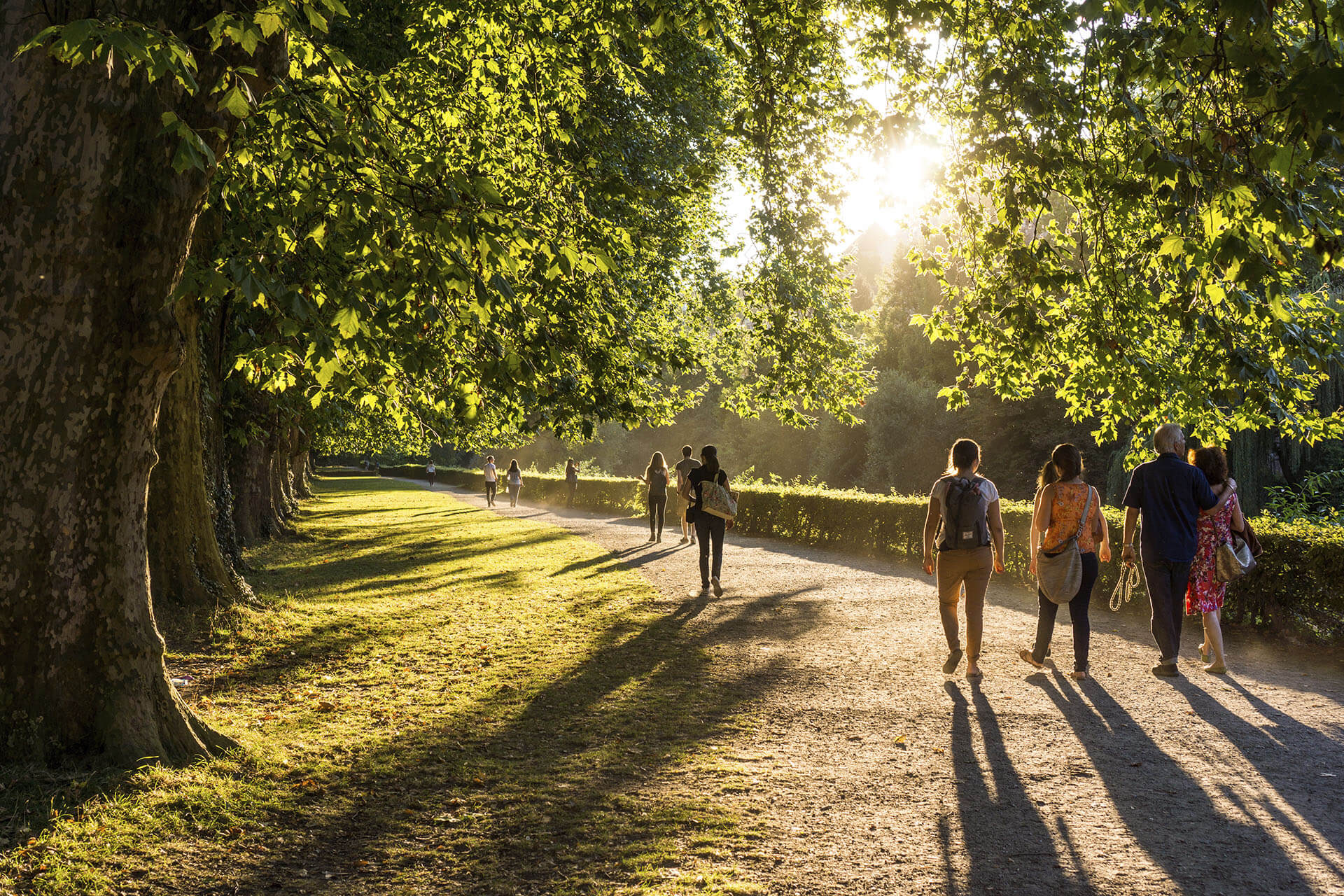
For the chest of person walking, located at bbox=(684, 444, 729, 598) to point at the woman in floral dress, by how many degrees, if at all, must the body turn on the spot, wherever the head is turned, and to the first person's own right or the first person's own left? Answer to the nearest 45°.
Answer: approximately 135° to the first person's own right

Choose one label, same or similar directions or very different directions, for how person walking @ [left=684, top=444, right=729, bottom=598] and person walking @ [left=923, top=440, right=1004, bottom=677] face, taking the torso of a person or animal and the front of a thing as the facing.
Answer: same or similar directions

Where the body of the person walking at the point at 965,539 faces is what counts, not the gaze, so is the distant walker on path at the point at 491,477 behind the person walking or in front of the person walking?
in front

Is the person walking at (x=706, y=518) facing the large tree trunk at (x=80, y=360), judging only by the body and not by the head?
no

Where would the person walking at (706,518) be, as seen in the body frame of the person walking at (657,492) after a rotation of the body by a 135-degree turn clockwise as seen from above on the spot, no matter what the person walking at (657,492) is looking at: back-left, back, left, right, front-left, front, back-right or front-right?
front-right

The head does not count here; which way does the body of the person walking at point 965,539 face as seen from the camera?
away from the camera

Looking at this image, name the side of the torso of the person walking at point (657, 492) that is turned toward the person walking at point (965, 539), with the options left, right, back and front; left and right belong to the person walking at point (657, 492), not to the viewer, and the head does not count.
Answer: back

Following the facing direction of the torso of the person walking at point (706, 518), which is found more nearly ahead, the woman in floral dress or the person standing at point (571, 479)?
the person standing

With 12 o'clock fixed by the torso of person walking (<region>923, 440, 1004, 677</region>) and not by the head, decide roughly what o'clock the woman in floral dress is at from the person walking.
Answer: The woman in floral dress is roughly at 2 o'clock from the person walking.

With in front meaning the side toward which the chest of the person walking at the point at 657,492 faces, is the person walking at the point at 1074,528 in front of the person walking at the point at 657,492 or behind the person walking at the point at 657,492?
behind

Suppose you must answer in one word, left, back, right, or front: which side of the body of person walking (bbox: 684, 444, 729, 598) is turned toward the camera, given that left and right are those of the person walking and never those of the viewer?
back

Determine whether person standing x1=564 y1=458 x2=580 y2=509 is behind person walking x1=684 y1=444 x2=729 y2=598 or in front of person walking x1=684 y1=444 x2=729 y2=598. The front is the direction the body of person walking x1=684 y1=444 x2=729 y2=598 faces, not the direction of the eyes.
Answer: in front

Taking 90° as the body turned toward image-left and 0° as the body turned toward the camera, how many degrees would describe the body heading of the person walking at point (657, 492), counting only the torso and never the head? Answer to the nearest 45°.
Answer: approximately 180°
